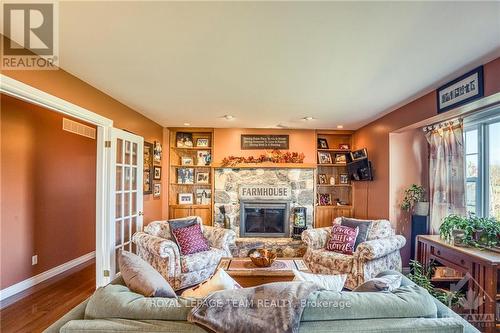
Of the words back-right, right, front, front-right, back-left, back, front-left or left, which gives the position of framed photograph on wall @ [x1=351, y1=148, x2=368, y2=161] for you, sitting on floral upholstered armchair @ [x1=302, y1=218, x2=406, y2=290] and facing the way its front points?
back-right

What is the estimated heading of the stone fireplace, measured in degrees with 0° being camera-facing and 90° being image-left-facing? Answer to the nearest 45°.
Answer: approximately 0°

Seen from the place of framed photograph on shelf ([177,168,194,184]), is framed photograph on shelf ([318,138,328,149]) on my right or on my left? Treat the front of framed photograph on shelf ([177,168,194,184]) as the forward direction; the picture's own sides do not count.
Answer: on my left

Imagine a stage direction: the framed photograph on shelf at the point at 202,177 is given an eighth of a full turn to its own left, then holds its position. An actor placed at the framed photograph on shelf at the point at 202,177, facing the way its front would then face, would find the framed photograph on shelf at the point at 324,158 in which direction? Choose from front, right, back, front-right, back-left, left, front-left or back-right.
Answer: front-left

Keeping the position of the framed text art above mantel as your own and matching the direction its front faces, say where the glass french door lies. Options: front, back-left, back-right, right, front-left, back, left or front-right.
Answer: front-right

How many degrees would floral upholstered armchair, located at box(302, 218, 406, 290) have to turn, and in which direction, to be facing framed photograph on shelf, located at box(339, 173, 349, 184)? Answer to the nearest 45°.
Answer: approximately 135° to its right

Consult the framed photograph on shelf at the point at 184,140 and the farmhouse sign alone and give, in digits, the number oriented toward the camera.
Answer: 2

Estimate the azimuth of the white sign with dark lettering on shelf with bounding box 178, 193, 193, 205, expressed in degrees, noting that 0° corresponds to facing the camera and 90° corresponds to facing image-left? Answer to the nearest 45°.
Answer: approximately 0°

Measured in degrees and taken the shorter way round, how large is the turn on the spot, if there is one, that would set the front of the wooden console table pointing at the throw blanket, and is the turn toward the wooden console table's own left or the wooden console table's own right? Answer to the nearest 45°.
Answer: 0° — it already faces it
